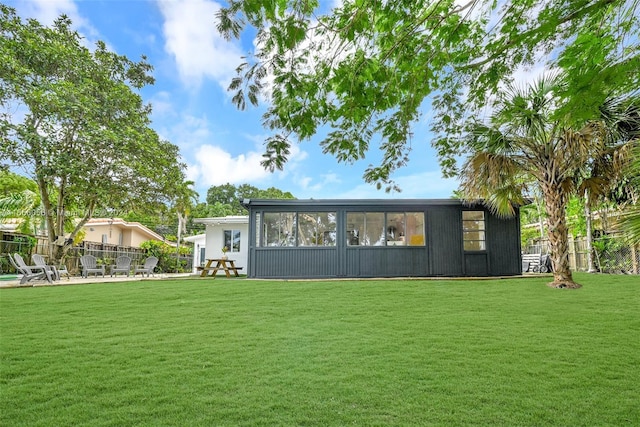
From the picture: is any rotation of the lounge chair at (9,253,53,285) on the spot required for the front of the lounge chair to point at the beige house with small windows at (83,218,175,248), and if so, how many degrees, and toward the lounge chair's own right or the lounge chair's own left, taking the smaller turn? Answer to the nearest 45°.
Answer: approximately 90° to the lounge chair's own left

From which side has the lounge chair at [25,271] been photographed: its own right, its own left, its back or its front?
right

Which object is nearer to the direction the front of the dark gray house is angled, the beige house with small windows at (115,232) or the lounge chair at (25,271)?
the lounge chair

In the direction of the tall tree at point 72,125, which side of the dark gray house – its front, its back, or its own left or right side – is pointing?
right

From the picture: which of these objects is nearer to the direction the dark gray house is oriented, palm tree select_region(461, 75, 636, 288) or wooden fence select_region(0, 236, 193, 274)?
the palm tree

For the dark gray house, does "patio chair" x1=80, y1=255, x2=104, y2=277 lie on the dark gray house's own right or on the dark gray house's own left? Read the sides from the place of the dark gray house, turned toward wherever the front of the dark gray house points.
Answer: on the dark gray house's own right

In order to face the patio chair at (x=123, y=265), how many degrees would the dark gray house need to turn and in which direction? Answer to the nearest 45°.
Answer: approximately 90° to its right

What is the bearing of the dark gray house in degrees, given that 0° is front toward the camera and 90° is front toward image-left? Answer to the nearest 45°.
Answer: approximately 0°

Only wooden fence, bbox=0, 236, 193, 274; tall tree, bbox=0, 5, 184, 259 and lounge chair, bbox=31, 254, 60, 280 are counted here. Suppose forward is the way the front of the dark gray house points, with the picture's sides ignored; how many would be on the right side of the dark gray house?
3
